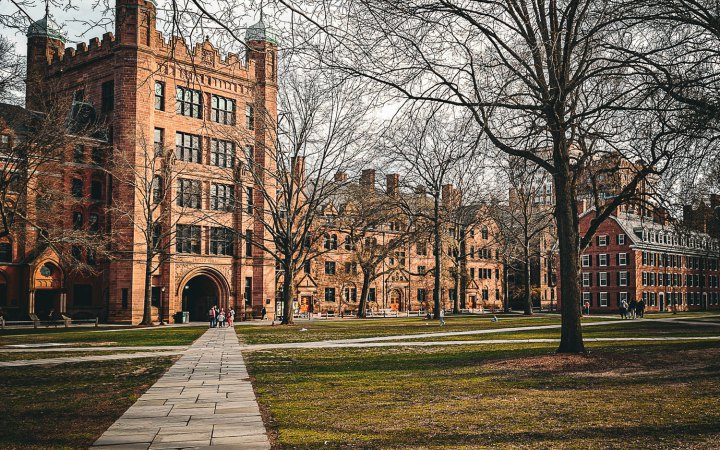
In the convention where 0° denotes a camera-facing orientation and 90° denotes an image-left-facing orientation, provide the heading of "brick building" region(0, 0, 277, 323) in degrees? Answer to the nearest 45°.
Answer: approximately 315°
